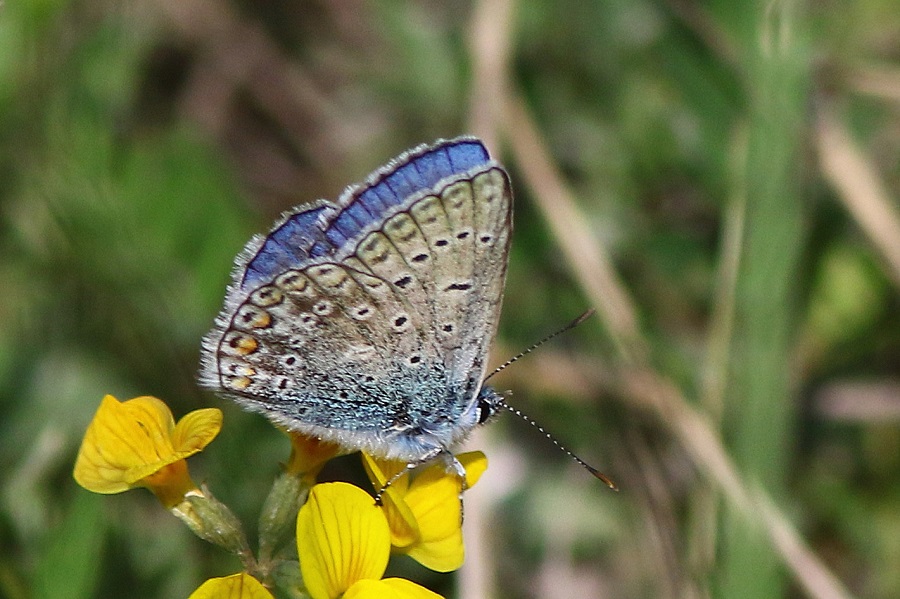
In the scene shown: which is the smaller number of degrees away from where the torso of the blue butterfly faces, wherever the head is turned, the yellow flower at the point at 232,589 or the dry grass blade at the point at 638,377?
the dry grass blade

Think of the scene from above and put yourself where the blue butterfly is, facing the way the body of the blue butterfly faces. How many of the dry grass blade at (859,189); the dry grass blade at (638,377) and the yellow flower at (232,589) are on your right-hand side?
1

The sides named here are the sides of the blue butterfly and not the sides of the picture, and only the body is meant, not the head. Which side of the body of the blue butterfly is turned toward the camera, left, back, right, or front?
right

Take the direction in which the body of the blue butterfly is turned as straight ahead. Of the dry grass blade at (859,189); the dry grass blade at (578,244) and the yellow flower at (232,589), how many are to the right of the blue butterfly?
1

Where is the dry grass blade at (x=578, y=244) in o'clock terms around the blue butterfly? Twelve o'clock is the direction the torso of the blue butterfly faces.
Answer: The dry grass blade is roughly at 10 o'clock from the blue butterfly.

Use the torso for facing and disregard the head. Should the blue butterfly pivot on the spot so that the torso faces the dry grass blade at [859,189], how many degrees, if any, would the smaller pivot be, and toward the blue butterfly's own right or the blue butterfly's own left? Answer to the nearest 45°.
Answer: approximately 45° to the blue butterfly's own left

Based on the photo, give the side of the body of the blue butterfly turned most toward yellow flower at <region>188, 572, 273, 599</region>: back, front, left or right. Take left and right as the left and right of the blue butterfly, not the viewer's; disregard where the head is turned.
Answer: back

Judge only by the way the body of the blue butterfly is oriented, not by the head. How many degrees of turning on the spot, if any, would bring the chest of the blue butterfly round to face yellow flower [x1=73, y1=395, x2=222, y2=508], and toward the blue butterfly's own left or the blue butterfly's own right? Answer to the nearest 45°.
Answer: approximately 135° to the blue butterfly's own right

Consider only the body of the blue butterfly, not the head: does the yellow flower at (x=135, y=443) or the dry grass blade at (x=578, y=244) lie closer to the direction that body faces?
the dry grass blade
